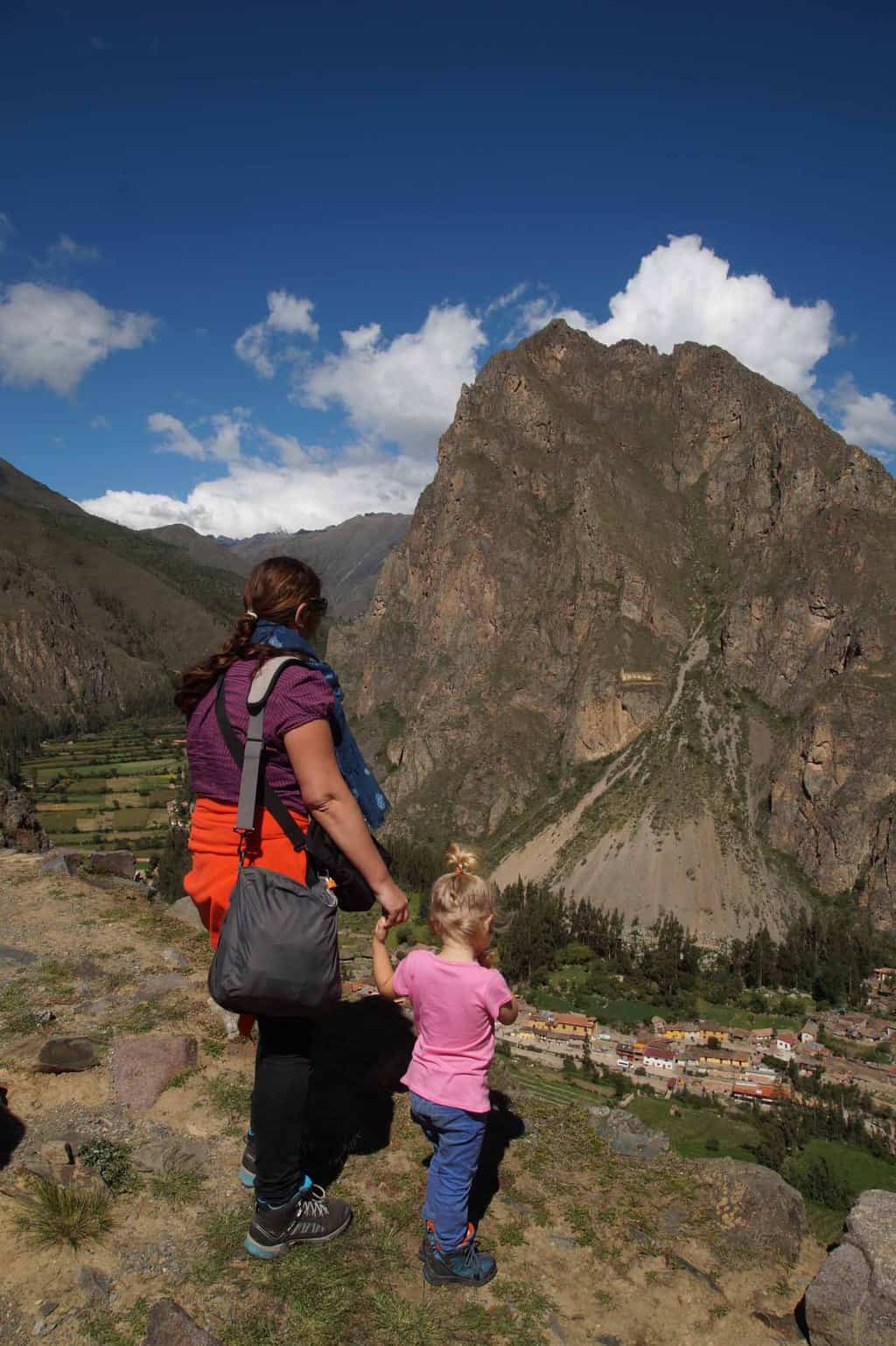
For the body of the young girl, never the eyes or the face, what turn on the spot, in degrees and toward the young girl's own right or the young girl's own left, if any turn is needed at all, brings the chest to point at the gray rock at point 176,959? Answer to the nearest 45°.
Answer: approximately 90° to the young girl's own left

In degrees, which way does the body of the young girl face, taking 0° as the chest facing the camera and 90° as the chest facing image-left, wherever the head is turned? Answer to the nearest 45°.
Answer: approximately 225°

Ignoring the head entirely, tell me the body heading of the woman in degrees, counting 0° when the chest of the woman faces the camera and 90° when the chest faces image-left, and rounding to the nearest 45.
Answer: approximately 225°

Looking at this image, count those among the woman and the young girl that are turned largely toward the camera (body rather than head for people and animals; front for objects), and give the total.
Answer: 0

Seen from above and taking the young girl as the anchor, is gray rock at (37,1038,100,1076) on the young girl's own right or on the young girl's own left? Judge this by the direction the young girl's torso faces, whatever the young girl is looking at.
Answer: on the young girl's own left

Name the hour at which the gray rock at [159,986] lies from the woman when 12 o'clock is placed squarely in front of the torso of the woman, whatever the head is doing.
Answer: The gray rock is roughly at 10 o'clock from the woman.

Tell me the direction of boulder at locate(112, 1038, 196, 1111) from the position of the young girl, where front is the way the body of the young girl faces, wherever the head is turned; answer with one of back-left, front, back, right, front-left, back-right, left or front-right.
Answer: left

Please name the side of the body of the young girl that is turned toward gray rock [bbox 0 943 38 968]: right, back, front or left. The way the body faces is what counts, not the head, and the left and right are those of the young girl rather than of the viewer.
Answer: left

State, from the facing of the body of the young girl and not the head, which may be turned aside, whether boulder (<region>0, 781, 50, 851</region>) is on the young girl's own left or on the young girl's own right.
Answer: on the young girl's own left

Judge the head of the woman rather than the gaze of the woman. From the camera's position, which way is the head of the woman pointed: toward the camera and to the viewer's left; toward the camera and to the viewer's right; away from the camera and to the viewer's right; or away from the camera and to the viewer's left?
away from the camera and to the viewer's right

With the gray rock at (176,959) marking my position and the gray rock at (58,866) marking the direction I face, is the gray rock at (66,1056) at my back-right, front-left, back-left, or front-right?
back-left

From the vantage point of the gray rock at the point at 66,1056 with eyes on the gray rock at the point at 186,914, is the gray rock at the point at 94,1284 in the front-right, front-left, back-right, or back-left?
back-right
